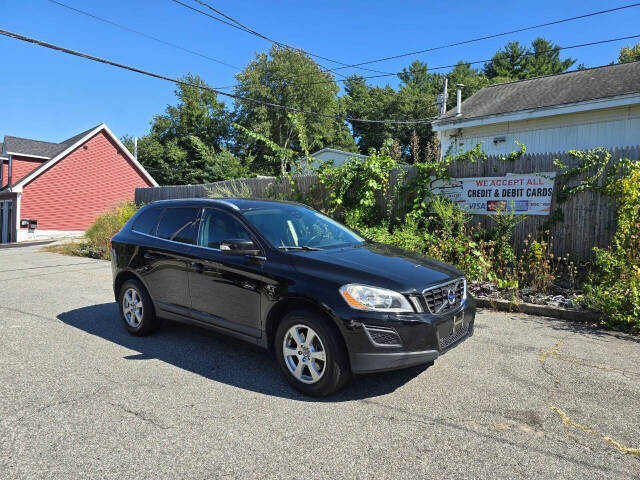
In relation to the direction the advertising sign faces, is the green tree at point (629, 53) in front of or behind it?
behind

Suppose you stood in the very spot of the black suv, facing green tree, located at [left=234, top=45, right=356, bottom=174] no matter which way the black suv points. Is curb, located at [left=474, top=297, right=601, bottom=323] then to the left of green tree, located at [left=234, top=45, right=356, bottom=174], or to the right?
right

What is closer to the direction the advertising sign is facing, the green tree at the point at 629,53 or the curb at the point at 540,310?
the curb

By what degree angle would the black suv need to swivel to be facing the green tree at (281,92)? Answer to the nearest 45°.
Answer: approximately 135° to its left

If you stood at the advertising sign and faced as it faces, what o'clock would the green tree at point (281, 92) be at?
The green tree is roughly at 5 o'clock from the advertising sign.

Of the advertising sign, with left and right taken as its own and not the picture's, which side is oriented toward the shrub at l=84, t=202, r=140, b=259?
right

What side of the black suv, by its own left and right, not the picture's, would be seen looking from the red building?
back

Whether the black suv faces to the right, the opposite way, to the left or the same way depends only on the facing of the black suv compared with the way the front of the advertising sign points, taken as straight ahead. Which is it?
to the left

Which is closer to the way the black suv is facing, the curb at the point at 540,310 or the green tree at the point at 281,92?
the curb

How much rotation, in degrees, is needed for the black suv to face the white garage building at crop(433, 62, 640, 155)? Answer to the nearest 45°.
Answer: approximately 90° to its left

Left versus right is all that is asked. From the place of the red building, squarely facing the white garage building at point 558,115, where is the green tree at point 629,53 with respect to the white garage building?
left

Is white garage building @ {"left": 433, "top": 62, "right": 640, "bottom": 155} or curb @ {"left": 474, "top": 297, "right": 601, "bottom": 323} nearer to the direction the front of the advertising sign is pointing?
the curb

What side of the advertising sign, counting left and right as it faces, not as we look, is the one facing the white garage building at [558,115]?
back

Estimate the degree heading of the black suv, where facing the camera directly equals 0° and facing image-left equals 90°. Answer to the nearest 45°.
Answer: approximately 315°

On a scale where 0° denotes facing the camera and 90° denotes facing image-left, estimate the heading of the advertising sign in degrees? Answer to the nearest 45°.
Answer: approximately 0°

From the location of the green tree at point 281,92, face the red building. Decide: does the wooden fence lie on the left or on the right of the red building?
left
